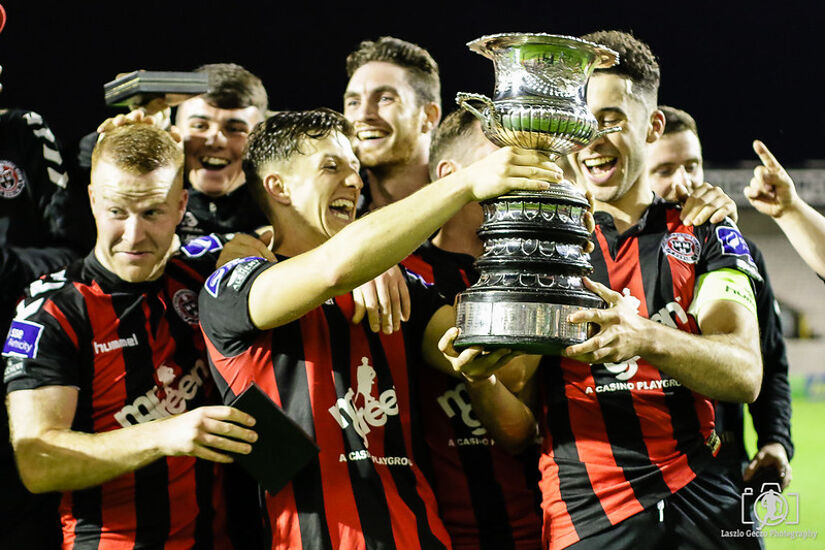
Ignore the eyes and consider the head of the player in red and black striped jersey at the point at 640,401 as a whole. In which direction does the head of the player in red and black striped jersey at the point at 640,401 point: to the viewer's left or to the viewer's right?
to the viewer's left

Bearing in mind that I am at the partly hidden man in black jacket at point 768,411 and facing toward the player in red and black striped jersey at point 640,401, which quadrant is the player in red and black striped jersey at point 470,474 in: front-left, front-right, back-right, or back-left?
front-right

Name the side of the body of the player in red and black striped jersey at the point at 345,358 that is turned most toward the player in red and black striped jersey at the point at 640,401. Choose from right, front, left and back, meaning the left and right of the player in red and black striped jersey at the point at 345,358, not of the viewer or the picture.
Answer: left

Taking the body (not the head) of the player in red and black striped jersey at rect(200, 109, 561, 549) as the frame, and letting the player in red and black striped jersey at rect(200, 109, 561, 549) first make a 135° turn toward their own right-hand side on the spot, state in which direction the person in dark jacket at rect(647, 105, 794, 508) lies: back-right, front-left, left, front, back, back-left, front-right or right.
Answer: back-right

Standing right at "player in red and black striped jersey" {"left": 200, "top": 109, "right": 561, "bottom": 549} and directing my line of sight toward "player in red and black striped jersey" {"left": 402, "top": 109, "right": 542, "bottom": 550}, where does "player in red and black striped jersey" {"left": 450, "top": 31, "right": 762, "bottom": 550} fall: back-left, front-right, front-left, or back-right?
front-right

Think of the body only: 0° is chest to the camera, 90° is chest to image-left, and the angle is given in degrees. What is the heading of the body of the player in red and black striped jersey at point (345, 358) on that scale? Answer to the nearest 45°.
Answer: approximately 315°
